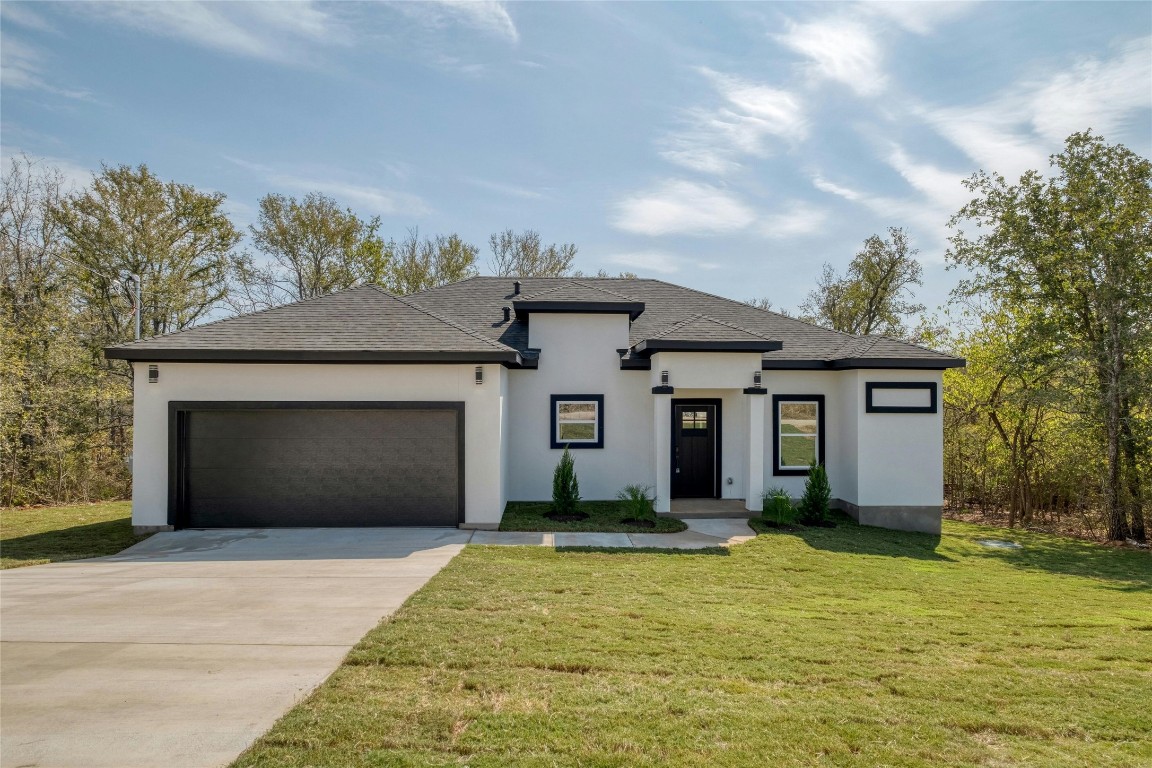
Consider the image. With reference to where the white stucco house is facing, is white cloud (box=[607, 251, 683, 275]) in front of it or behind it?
behind

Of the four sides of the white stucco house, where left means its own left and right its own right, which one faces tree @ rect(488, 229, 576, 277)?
back

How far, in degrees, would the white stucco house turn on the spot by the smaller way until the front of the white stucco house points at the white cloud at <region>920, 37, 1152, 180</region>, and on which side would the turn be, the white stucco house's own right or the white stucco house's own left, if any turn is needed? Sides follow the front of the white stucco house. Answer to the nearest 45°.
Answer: approximately 90° to the white stucco house's own left

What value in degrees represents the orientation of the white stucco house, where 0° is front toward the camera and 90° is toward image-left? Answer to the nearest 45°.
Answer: approximately 0°

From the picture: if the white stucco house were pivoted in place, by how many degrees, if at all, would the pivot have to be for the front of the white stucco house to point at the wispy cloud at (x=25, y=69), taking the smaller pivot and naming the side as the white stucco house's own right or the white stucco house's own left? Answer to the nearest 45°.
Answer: approximately 90° to the white stucco house's own right

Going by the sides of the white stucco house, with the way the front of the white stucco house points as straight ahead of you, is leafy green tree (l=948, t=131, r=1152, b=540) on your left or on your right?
on your left

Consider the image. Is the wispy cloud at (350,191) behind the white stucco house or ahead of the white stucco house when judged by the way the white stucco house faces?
behind
